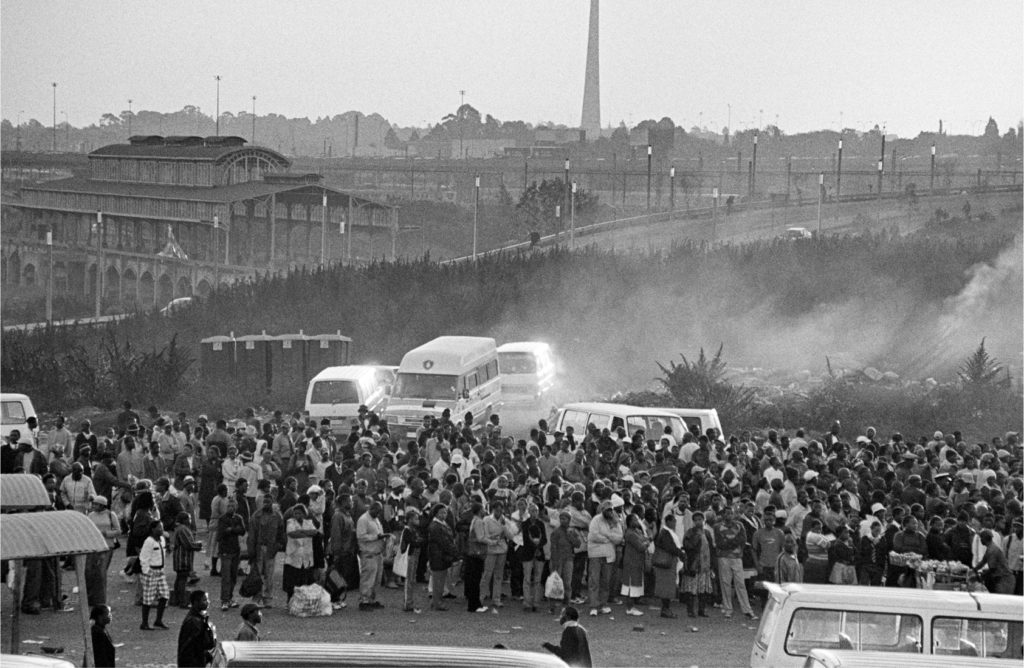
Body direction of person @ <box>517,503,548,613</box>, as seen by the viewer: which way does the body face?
toward the camera

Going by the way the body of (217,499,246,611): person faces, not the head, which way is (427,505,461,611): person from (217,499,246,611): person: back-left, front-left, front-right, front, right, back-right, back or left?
front-left

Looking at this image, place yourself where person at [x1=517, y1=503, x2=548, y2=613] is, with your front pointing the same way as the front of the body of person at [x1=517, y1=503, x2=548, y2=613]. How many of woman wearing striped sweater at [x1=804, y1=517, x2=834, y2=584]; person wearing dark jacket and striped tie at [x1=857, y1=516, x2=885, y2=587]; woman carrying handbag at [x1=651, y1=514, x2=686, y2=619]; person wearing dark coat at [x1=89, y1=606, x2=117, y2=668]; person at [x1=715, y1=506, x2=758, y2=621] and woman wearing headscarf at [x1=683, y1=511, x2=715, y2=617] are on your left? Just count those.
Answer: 5

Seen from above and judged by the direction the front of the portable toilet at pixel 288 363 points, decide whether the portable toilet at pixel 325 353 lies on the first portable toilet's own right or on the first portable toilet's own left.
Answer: on the first portable toilet's own left

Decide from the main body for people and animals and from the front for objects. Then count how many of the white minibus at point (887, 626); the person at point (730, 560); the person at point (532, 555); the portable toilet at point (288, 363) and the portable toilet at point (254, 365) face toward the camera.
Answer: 4

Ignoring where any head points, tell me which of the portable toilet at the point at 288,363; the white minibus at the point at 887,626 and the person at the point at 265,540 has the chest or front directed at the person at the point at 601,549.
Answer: the portable toilet

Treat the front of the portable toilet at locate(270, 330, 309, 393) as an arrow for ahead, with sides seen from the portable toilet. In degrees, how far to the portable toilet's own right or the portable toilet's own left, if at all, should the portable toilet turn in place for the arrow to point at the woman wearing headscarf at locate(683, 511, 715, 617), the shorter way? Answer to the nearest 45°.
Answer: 0° — it already faces them

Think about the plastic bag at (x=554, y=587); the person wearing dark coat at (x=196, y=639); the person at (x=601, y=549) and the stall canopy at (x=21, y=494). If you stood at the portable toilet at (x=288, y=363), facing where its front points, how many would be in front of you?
4

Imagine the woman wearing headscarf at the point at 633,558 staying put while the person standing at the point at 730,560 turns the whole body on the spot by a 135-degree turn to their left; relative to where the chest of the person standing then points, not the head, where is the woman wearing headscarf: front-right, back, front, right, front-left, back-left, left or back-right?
back-left

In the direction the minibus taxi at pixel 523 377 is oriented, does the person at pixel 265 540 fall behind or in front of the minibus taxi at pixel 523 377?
in front

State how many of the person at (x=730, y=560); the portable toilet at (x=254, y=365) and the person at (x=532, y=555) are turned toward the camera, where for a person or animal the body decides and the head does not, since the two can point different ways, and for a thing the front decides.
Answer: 3

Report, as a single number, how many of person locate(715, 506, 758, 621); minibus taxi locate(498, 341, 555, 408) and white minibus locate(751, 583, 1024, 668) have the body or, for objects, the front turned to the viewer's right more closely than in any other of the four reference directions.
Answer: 1

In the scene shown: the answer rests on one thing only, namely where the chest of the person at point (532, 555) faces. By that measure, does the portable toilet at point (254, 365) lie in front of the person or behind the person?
behind

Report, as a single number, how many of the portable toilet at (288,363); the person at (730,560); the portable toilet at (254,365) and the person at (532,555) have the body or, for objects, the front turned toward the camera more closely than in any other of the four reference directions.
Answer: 4

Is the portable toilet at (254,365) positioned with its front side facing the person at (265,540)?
yes

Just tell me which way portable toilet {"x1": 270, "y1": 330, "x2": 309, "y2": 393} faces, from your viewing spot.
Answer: facing the viewer
